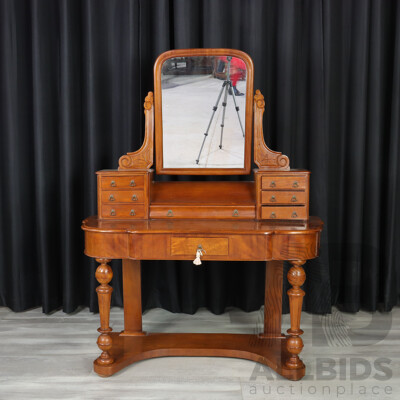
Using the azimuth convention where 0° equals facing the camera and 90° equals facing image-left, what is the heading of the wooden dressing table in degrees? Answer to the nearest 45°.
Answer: approximately 0°
